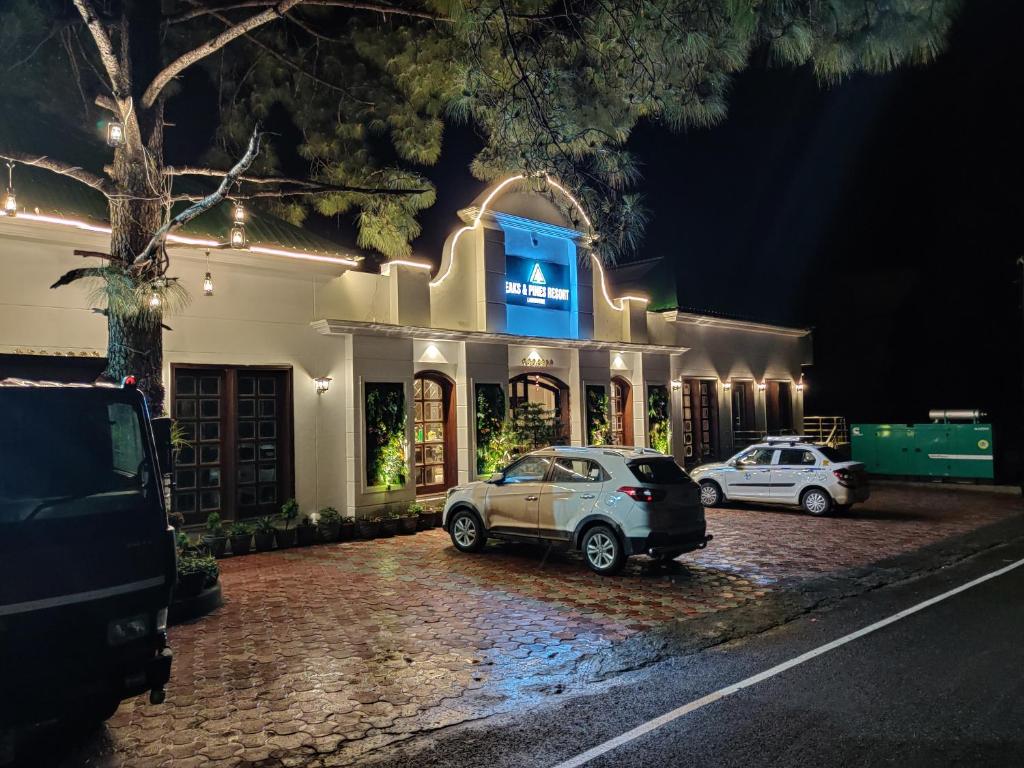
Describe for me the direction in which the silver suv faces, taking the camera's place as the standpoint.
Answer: facing away from the viewer and to the left of the viewer

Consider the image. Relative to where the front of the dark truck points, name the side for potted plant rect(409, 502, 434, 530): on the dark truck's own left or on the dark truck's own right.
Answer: on the dark truck's own left

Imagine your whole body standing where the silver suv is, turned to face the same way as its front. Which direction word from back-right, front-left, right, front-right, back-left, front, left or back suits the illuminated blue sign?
front-right

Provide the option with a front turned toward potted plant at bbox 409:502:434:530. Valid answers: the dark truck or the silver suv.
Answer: the silver suv

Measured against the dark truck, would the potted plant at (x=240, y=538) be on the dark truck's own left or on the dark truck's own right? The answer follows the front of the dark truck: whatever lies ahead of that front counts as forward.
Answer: on the dark truck's own left

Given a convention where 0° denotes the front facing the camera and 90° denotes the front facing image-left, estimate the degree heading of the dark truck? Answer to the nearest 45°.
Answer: approximately 315°

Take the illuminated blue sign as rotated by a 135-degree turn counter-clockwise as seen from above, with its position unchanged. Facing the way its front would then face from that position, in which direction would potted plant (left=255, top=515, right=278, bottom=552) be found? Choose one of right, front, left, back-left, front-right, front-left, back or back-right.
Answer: back-left

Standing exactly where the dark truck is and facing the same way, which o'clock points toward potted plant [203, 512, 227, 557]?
The potted plant is roughly at 8 o'clock from the dark truck.

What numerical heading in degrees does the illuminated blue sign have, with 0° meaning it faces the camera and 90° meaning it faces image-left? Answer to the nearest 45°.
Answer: approximately 315°

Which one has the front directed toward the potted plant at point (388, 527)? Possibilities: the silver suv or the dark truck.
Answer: the silver suv

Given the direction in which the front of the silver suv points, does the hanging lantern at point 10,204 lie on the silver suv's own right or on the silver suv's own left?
on the silver suv's own left
